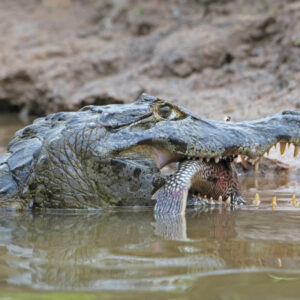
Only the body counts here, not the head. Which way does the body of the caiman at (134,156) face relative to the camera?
to the viewer's right
